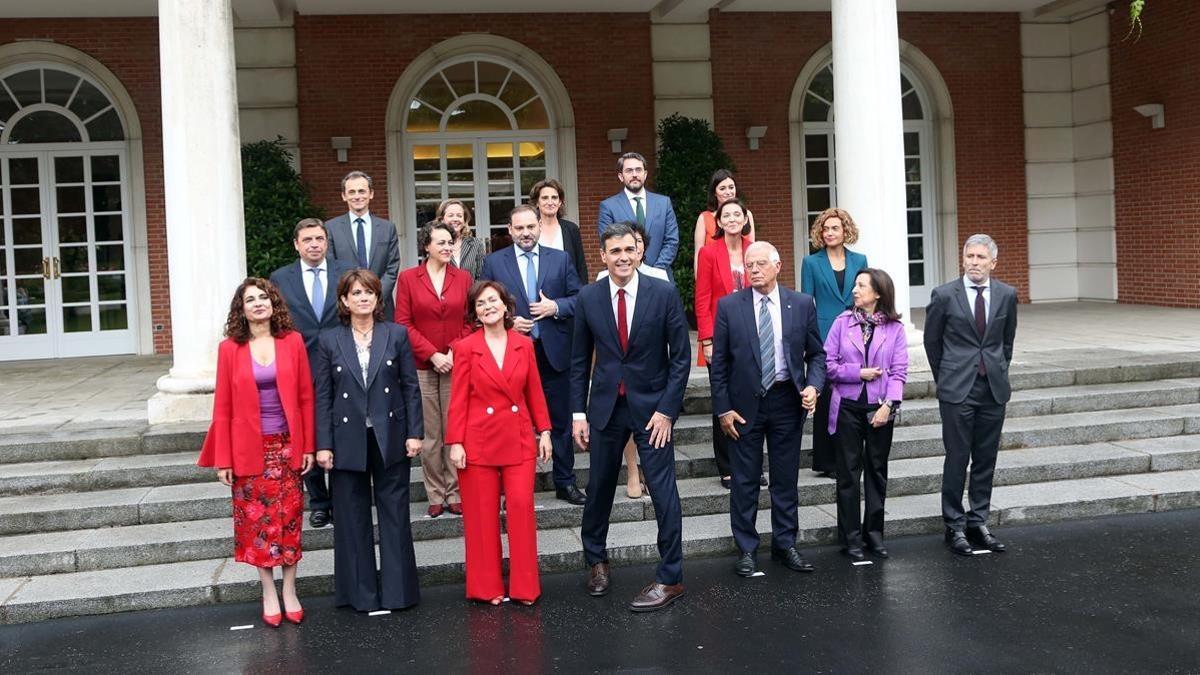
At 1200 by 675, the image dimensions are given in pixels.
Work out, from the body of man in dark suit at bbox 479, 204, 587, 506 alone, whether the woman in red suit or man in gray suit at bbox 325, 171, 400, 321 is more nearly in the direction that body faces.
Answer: the woman in red suit

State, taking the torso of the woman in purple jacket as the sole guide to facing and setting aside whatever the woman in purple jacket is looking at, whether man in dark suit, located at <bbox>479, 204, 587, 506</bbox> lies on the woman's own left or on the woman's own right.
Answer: on the woman's own right

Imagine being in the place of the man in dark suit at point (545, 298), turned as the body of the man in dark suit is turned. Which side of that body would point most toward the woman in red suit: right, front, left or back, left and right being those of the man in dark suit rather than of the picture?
front

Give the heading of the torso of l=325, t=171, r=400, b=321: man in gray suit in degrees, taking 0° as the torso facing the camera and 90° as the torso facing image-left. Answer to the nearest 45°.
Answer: approximately 0°

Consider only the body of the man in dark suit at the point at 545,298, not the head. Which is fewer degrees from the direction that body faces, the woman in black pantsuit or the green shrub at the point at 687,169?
the woman in black pantsuit

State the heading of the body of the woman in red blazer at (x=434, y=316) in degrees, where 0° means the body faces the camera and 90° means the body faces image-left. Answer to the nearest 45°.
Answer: approximately 315°
